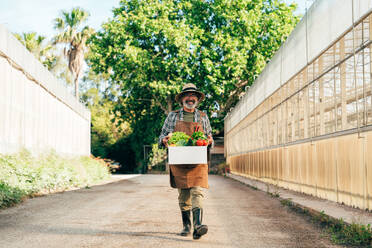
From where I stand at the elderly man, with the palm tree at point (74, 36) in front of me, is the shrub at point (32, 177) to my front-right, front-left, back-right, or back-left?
front-left

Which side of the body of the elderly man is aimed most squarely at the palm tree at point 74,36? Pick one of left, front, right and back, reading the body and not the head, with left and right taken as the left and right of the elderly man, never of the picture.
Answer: back

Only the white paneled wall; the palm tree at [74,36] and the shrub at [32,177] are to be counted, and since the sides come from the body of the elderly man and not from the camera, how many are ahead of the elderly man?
0

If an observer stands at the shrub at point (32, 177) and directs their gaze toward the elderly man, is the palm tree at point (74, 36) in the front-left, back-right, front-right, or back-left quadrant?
back-left

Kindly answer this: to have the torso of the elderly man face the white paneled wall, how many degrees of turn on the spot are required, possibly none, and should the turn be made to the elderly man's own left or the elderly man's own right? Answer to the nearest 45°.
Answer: approximately 135° to the elderly man's own right

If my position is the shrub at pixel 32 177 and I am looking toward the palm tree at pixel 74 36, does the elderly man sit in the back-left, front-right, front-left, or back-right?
back-right

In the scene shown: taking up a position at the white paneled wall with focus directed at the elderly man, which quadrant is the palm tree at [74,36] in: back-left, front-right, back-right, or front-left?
back-left

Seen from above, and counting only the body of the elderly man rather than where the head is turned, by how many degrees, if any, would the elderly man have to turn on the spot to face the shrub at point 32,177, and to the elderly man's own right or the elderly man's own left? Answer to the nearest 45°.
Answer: approximately 135° to the elderly man's own right

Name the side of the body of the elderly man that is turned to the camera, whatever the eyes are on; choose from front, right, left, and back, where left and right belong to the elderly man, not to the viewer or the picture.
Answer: front

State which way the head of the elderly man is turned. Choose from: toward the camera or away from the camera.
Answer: toward the camera
